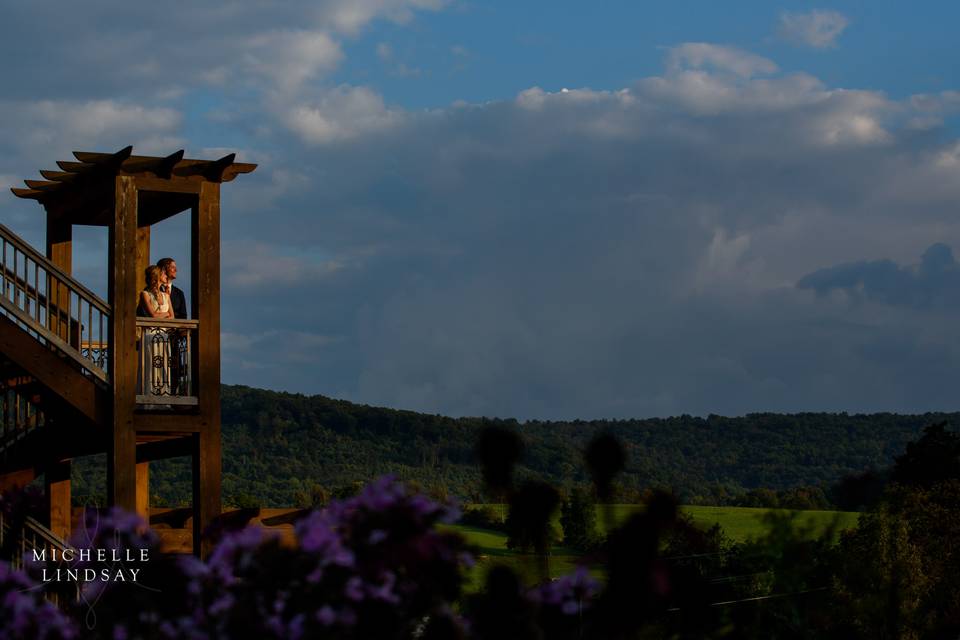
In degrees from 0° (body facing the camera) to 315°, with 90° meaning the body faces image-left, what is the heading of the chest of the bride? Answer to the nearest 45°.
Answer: approximately 315°

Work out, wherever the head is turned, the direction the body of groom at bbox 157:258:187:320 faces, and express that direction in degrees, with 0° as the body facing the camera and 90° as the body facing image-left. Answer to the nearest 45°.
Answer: approximately 315°

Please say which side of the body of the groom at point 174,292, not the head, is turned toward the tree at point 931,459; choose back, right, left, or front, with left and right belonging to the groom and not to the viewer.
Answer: left

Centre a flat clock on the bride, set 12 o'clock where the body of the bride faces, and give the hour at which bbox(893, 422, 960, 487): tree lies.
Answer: The tree is roughly at 9 o'clock from the bride.
